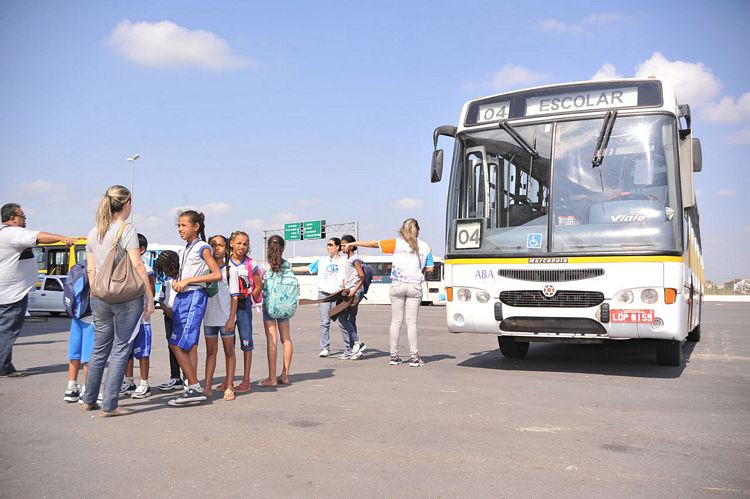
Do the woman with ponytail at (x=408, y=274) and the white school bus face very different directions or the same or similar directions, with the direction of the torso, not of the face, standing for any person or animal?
very different directions

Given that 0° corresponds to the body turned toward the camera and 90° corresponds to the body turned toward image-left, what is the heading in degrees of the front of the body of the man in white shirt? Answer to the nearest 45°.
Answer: approximately 270°

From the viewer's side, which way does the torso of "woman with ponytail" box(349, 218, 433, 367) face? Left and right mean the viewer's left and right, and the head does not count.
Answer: facing away from the viewer

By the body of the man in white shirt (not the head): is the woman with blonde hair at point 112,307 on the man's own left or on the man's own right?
on the man's own right

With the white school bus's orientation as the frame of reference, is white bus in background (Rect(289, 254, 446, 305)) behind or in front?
behind

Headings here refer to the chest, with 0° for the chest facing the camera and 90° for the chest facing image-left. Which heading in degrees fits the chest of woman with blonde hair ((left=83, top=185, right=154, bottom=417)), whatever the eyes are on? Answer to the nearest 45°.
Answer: approximately 225°

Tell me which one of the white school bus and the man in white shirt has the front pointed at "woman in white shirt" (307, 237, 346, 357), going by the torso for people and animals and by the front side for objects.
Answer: the man in white shirt

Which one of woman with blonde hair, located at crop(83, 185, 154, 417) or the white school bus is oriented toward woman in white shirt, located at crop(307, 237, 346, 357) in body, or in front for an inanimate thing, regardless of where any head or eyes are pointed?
the woman with blonde hair

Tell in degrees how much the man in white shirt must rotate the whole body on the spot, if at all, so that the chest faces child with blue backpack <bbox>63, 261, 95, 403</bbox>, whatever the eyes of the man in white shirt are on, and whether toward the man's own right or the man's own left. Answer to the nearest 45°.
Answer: approximately 90° to the man's own right
